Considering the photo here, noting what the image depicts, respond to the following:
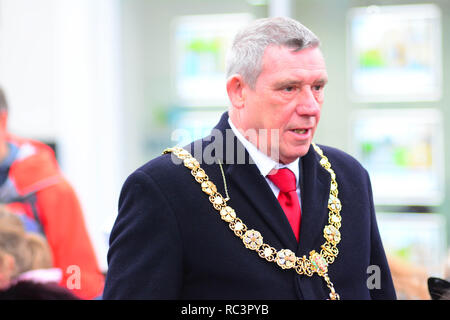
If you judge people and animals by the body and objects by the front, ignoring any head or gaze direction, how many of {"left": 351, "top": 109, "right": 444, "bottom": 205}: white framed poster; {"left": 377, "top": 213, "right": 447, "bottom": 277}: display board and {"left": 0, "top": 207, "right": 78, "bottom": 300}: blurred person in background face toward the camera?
2

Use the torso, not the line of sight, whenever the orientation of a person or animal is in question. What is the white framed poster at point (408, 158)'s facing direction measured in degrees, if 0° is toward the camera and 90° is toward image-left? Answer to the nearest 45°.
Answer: approximately 0°

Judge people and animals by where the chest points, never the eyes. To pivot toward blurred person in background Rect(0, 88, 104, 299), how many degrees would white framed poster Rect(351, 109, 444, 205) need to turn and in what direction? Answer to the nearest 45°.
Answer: approximately 45° to its right

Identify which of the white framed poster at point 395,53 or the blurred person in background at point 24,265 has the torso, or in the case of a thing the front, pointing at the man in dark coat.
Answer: the white framed poster

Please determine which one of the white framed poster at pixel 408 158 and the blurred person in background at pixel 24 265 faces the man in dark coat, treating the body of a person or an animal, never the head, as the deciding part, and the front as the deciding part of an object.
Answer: the white framed poster
